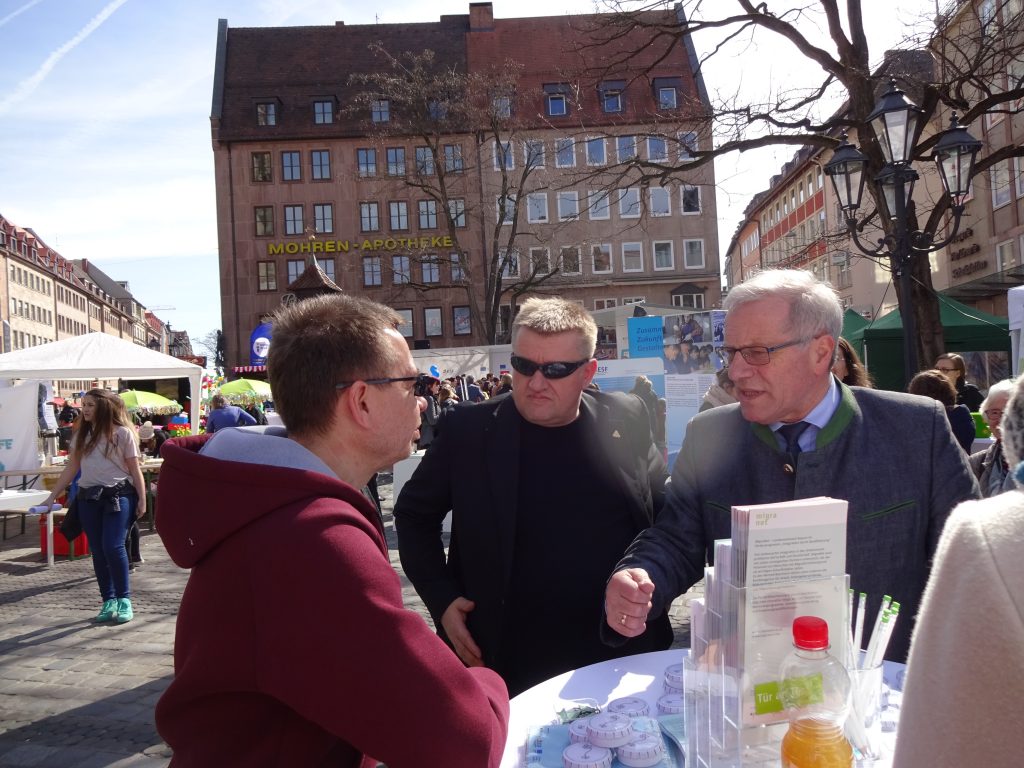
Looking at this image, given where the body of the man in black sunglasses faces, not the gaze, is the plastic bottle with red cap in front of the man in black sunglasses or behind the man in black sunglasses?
in front

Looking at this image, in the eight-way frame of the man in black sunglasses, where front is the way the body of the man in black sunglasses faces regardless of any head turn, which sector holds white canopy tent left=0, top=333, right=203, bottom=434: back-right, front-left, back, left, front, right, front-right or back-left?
back-right

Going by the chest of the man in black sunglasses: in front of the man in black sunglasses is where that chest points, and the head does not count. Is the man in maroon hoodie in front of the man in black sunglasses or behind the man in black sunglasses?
in front

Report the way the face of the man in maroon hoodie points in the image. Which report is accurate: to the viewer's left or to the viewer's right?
to the viewer's right

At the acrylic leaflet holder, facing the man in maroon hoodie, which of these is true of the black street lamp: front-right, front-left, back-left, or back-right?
back-right

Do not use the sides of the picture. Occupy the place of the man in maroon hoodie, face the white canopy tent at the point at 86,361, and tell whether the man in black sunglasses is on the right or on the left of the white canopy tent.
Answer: right

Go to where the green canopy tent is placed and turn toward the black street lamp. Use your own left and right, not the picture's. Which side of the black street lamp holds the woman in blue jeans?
right
